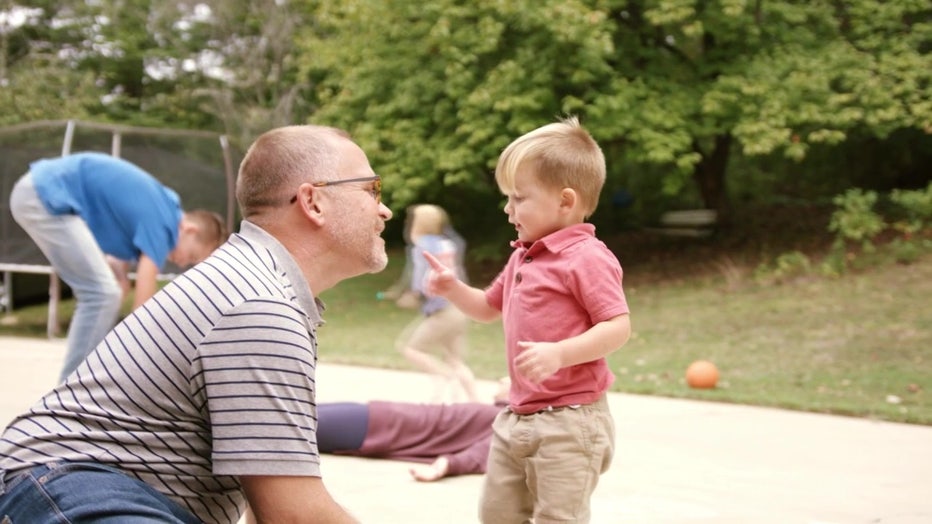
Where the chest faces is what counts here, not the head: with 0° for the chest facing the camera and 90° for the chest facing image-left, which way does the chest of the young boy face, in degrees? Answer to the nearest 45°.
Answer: approximately 45°

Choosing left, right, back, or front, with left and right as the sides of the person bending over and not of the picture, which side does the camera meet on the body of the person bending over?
right

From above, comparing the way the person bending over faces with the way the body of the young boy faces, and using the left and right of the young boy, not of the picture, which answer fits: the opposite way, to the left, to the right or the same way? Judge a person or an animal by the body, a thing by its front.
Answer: the opposite way

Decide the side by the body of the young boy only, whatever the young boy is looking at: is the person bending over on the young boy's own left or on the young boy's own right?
on the young boy's own right

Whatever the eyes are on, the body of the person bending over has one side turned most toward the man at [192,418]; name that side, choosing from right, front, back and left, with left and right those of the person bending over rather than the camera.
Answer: right

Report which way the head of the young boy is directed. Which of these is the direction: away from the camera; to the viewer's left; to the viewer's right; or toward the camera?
to the viewer's left

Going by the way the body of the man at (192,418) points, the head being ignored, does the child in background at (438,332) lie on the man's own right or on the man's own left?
on the man's own left

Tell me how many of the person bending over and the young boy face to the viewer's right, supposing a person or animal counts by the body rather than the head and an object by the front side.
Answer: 1

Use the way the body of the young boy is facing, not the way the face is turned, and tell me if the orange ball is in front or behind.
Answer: behind

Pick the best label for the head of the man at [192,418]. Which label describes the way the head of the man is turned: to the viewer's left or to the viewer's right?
to the viewer's right

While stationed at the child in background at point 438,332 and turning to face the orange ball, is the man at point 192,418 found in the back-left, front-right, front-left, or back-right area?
back-right

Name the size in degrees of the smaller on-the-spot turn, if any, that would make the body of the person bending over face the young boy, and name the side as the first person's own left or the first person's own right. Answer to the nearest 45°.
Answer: approximately 45° to the first person's own right

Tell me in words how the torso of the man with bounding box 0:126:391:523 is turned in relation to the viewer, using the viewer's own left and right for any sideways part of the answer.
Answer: facing to the right of the viewer

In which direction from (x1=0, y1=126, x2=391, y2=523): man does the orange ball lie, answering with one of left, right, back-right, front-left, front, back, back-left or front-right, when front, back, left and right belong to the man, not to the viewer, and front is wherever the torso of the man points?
front-left
